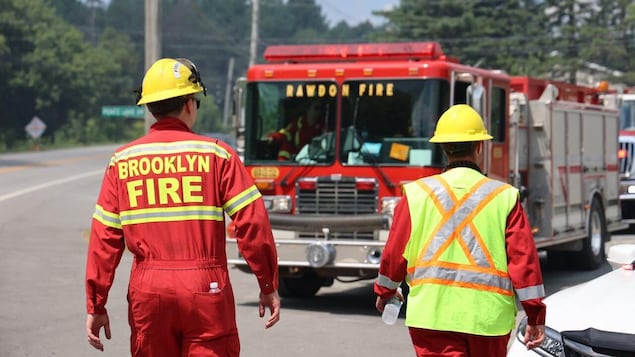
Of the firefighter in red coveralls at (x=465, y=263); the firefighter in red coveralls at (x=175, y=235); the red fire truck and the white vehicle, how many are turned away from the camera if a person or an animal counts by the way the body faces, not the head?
2

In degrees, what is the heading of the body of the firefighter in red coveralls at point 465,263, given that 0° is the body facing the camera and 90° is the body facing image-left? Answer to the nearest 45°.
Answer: approximately 180°

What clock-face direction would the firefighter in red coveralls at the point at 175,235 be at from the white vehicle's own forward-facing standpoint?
The firefighter in red coveralls is roughly at 12 o'clock from the white vehicle.

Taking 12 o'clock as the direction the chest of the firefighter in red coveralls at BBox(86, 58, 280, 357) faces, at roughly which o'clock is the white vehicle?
The white vehicle is roughly at 2 o'clock from the firefighter in red coveralls.

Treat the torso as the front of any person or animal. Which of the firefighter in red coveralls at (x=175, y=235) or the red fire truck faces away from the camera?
the firefighter in red coveralls

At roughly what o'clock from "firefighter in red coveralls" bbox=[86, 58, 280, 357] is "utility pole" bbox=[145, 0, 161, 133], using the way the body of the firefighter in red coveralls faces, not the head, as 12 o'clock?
The utility pole is roughly at 12 o'clock from the firefighter in red coveralls.

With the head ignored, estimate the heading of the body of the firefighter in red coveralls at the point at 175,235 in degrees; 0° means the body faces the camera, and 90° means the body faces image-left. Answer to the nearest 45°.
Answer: approximately 180°

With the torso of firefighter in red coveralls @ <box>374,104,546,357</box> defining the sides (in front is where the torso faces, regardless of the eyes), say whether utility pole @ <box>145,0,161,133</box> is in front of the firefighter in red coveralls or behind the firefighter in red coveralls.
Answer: in front

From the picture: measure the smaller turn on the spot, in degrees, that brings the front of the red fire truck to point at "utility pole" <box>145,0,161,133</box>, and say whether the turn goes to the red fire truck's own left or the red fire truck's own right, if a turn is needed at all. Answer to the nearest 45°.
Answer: approximately 90° to the red fire truck's own right

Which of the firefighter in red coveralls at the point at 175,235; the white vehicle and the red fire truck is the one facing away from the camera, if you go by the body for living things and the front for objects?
the firefighter in red coveralls

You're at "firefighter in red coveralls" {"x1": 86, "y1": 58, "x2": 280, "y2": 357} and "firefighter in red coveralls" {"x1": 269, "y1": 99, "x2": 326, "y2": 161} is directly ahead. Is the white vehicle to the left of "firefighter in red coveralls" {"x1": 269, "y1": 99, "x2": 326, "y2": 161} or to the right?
right

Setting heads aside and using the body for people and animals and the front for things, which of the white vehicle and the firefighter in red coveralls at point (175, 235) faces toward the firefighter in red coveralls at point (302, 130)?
the firefighter in red coveralls at point (175, 235)

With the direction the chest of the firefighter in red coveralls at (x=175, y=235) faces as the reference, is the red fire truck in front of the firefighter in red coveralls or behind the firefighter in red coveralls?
in front

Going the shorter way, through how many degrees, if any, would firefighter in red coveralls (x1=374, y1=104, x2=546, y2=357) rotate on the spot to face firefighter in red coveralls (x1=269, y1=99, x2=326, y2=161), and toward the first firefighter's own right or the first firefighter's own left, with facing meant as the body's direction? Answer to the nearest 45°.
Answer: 0° — they already face them

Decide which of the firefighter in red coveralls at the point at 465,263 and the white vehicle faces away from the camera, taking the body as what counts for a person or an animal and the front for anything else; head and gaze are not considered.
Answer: the firefighter in red coveralls

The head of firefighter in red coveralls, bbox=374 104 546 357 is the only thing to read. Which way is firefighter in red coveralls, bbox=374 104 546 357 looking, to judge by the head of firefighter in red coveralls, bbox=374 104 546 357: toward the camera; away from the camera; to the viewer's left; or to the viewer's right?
away from the camera

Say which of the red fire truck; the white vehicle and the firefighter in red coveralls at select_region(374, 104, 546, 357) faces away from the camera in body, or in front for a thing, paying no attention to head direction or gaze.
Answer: the firefighter in red coveralls

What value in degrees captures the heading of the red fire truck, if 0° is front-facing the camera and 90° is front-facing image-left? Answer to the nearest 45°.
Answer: approximately 45°

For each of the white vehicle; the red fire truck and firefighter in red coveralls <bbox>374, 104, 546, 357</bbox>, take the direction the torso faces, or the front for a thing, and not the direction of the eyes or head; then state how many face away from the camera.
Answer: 1

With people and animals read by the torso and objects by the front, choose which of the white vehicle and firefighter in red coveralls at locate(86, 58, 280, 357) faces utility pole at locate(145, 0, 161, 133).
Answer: the firefighter in red coveralls
